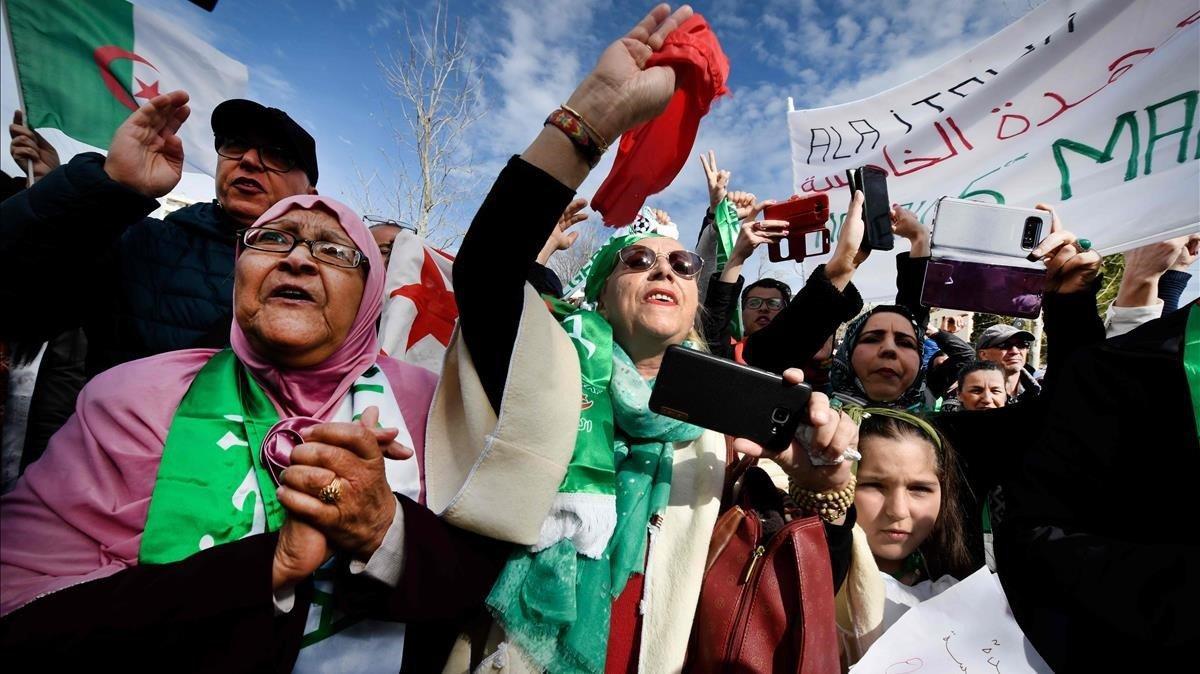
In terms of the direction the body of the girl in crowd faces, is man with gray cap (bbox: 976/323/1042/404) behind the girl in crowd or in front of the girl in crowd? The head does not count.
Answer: behind

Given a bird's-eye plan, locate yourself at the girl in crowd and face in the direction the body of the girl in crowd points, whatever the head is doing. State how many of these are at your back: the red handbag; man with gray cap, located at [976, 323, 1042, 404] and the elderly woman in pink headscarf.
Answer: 1

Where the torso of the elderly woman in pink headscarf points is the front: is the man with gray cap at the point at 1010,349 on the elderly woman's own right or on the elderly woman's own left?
on the elderly woman's own left

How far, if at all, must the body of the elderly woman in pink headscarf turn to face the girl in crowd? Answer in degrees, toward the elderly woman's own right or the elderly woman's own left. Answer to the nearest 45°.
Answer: approximately 45° to the elderly woman's own left

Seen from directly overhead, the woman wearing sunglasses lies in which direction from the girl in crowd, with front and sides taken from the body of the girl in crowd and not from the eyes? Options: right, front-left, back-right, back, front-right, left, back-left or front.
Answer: front-right

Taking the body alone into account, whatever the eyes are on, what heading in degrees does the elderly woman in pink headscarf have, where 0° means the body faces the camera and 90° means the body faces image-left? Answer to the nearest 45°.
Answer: approximately 315°

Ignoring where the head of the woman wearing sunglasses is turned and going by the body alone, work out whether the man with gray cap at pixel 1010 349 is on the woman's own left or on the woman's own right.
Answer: on the woman's own left

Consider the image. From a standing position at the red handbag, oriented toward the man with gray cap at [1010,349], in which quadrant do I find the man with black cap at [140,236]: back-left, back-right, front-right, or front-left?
back-left

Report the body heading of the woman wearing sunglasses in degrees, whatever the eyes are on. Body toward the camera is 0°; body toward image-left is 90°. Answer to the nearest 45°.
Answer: approximately 315°

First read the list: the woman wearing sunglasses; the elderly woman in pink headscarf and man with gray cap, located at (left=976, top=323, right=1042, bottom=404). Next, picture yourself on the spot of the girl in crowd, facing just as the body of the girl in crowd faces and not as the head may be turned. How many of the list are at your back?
1
